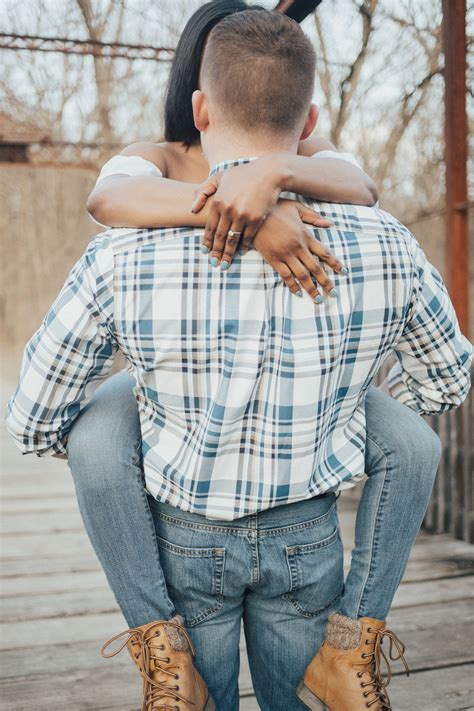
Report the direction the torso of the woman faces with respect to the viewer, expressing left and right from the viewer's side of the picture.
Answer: facing the viewer

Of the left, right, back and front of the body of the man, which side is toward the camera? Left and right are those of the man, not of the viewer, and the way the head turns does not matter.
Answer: back

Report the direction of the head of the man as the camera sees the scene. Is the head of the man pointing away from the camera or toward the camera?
away from the camera

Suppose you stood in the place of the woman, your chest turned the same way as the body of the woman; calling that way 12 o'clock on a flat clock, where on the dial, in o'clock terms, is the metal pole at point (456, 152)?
The metal pole is roughly at 7 o'clock from the woman.

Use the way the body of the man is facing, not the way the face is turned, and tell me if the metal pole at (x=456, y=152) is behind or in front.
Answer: in front
